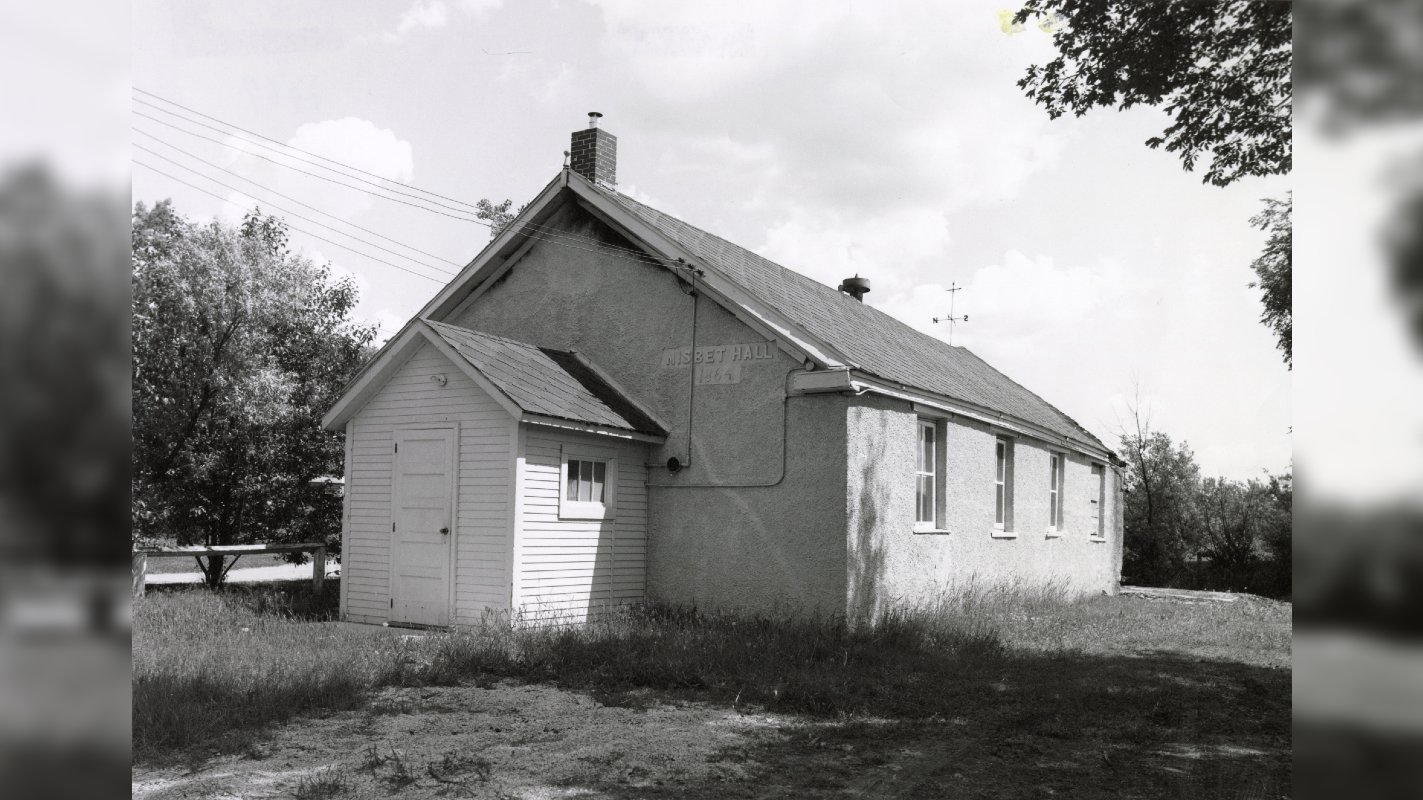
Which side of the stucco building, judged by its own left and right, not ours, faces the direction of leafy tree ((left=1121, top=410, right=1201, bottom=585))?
back

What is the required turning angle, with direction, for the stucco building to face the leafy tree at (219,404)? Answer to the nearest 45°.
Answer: approximately 90° to its right

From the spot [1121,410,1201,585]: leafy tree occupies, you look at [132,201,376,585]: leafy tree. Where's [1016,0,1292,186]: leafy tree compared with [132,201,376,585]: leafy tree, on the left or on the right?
left

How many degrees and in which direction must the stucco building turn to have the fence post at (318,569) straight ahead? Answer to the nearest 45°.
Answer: approximately 90° to its right

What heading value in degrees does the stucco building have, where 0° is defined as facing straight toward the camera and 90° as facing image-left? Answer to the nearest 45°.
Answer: approximately 45°

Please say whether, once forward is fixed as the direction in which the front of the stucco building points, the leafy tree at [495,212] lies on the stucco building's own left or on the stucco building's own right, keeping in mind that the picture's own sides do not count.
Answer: on the stucco building's own right

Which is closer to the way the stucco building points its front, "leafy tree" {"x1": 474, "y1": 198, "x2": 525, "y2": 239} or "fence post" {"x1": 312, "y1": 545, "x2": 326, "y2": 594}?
the fence post

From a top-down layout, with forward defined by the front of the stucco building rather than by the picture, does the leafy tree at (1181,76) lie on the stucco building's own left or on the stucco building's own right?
on the stucco building's own left
